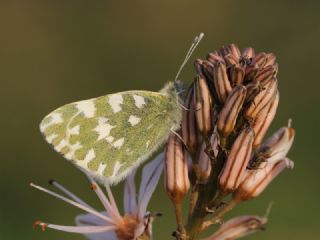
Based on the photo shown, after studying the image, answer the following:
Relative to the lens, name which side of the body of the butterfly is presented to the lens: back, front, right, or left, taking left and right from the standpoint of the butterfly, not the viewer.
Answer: right
